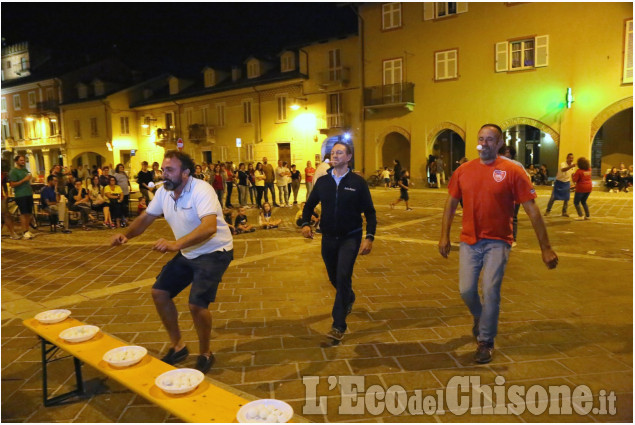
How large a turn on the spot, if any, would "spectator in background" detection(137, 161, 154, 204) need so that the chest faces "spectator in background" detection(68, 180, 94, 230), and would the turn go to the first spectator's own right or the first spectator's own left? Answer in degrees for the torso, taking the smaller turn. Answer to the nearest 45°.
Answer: approximately 90° to the first spectator's own right

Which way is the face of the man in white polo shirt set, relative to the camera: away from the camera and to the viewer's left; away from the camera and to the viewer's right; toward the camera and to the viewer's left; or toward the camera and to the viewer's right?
toward the camera and to the viewer's left

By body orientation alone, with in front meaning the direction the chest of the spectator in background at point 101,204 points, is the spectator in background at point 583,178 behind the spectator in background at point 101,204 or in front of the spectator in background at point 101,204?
in front

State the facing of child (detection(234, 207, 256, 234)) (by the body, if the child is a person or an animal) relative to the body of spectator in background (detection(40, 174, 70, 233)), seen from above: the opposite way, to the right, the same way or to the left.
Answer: the same way

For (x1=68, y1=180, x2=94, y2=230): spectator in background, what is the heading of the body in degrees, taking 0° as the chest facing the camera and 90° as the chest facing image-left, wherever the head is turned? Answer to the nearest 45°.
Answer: approximately 315°

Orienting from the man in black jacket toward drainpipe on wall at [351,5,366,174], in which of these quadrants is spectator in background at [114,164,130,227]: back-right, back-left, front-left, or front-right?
front-left

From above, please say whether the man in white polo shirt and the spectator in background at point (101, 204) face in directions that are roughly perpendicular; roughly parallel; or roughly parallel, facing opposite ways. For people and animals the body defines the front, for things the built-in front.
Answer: roughly perpendicular

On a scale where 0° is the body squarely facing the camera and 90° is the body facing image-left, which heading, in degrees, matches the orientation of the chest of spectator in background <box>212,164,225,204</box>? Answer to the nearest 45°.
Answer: approximately 0°

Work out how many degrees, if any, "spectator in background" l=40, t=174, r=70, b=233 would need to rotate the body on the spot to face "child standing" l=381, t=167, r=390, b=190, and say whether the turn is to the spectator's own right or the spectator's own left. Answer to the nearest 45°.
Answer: approximately 90° to the spectator's own left

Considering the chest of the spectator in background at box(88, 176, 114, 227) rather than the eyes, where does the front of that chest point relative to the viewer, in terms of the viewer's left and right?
facing the viewer and to the right of the viewer

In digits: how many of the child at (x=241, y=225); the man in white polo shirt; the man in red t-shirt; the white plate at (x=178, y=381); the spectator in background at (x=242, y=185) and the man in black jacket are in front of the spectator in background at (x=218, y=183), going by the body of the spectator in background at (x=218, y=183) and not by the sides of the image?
5

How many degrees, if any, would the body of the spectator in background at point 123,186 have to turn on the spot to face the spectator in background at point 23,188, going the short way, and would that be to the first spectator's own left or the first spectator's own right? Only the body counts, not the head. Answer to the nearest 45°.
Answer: approximately 90° to the first spectator's own right

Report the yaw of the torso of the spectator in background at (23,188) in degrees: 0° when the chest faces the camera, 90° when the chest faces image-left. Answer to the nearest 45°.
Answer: approximately 315°

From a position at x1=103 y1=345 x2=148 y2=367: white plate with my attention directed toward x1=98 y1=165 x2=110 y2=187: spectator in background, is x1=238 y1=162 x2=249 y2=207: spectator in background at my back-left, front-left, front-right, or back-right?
front-right

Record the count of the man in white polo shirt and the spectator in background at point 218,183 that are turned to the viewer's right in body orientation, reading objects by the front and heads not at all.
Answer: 0

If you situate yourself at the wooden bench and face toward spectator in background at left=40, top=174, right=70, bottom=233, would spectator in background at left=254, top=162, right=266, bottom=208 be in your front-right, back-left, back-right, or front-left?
front-right

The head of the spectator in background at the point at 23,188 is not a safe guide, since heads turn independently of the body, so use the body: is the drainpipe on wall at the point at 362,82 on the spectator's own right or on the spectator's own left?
on the spectator's own left

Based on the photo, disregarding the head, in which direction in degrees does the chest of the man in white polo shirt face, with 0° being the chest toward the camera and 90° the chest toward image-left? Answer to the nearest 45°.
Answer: approximately 45°
